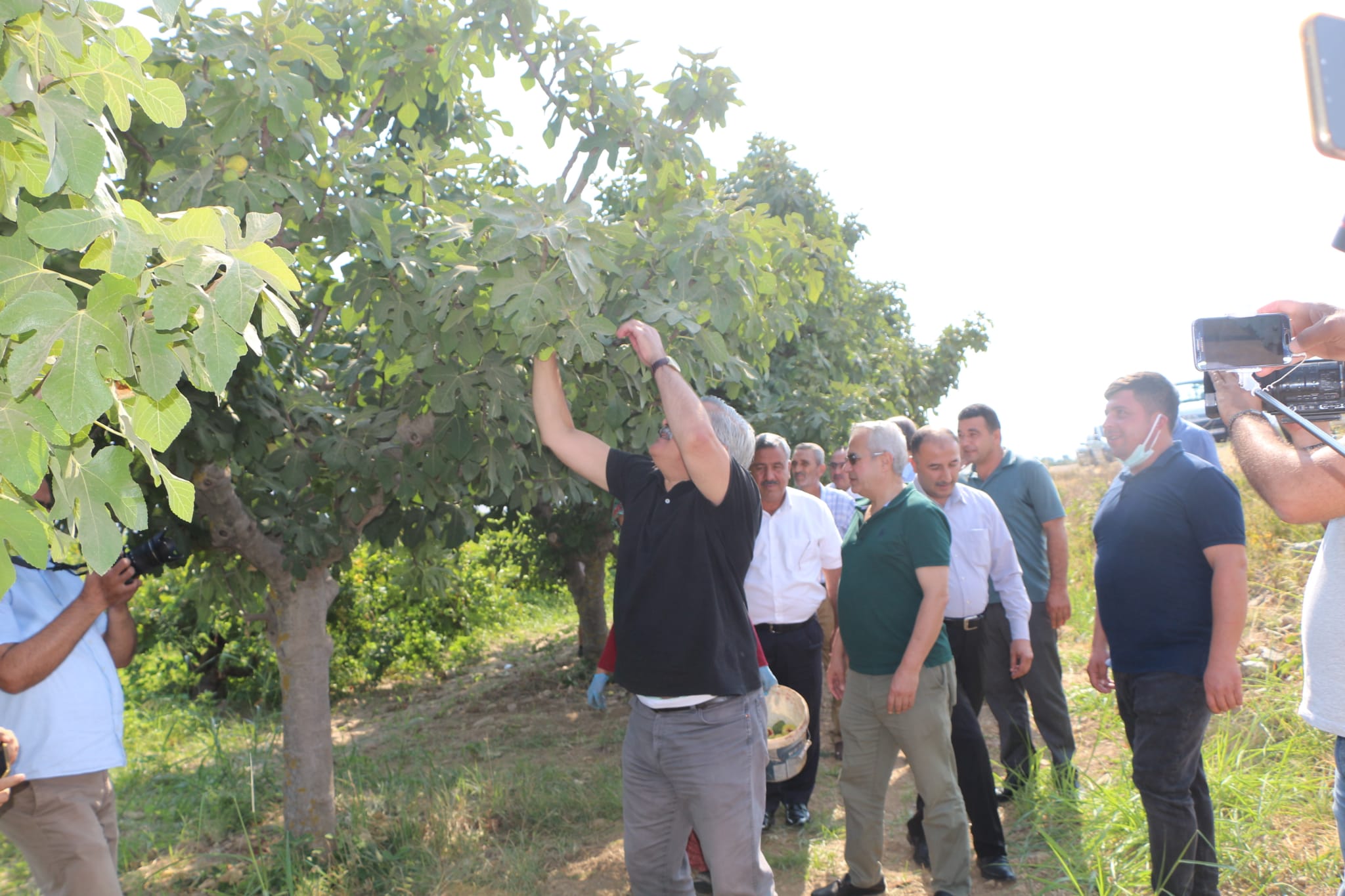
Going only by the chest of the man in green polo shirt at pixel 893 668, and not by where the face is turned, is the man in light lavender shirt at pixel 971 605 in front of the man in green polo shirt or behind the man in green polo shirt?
behind

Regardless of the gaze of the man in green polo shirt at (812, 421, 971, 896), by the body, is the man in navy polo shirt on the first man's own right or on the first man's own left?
on the first man's own left

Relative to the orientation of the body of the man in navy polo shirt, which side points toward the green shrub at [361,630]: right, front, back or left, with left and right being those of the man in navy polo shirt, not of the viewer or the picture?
right

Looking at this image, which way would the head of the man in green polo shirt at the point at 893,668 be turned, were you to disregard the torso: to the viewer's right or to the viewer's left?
to the viewer's left

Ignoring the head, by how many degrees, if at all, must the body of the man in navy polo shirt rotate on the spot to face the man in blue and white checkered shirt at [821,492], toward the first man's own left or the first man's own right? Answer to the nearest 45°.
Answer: approximately 90° to the first man's own right

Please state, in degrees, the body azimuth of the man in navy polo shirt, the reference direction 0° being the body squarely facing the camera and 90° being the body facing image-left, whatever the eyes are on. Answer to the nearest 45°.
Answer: approximately 45°

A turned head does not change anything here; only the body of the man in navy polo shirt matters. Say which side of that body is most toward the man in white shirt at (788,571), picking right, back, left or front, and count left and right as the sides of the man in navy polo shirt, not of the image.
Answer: right

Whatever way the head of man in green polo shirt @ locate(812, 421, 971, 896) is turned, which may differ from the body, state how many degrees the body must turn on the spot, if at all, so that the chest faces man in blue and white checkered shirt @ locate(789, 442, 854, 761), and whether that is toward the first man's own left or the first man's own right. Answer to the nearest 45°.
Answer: approximately 135° to the first man's own right
